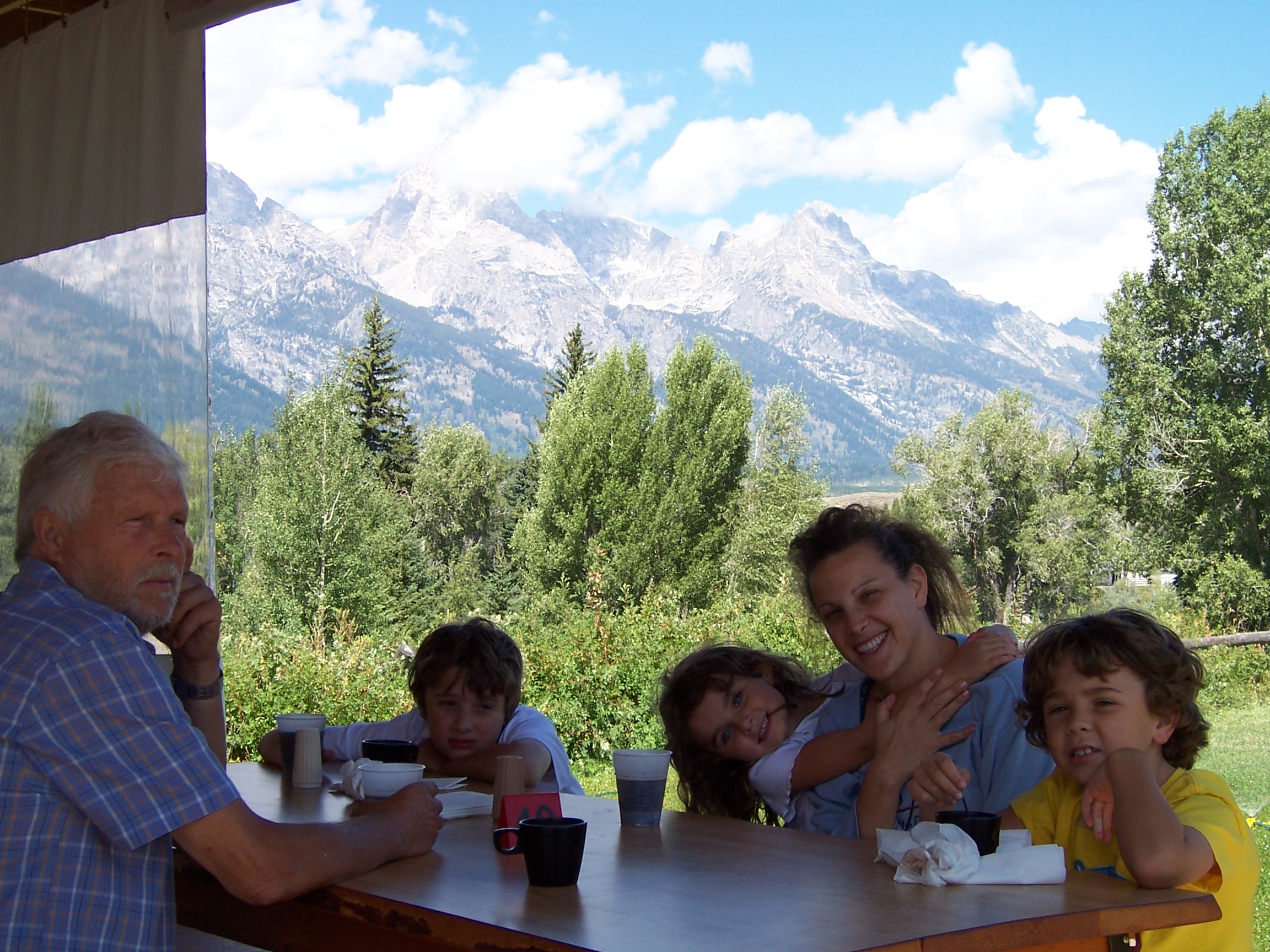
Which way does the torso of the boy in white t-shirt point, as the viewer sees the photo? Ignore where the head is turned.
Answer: toward the camera

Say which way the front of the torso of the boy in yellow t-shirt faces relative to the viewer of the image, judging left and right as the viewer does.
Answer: facing the viewer and to the left of the viewer

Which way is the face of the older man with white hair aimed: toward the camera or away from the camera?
toward the camera

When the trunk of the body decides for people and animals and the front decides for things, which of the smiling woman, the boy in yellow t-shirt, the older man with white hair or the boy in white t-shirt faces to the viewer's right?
the older man with white hair

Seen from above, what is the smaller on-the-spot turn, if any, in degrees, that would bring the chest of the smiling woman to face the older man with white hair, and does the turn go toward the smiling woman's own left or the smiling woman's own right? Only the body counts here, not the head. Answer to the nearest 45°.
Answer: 0° — they already face them

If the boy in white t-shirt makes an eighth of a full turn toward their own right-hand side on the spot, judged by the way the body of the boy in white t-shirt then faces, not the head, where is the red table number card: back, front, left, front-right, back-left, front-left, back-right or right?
front-left

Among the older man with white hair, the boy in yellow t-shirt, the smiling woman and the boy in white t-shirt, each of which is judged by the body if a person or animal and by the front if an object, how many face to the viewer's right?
1

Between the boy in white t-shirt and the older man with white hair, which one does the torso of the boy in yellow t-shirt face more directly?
the older man with white hair

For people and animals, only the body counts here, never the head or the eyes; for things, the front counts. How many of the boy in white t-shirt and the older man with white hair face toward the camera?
1

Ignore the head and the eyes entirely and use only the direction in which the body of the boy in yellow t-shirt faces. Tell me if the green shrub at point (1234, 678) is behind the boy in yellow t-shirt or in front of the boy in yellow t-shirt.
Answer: behind

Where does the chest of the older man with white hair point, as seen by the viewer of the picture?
to the viewer's right

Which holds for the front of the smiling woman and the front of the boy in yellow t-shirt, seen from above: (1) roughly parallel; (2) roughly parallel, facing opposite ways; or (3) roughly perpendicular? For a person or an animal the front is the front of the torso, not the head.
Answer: roughly parallel

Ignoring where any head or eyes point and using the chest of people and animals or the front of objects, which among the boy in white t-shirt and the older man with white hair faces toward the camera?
the boy in white t-shirt

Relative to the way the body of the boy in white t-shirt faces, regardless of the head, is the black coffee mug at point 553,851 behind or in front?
in front

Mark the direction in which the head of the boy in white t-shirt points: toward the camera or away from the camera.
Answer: toward the camera

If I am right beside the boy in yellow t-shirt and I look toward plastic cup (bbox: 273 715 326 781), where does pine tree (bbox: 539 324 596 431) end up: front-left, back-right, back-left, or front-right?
front-right
